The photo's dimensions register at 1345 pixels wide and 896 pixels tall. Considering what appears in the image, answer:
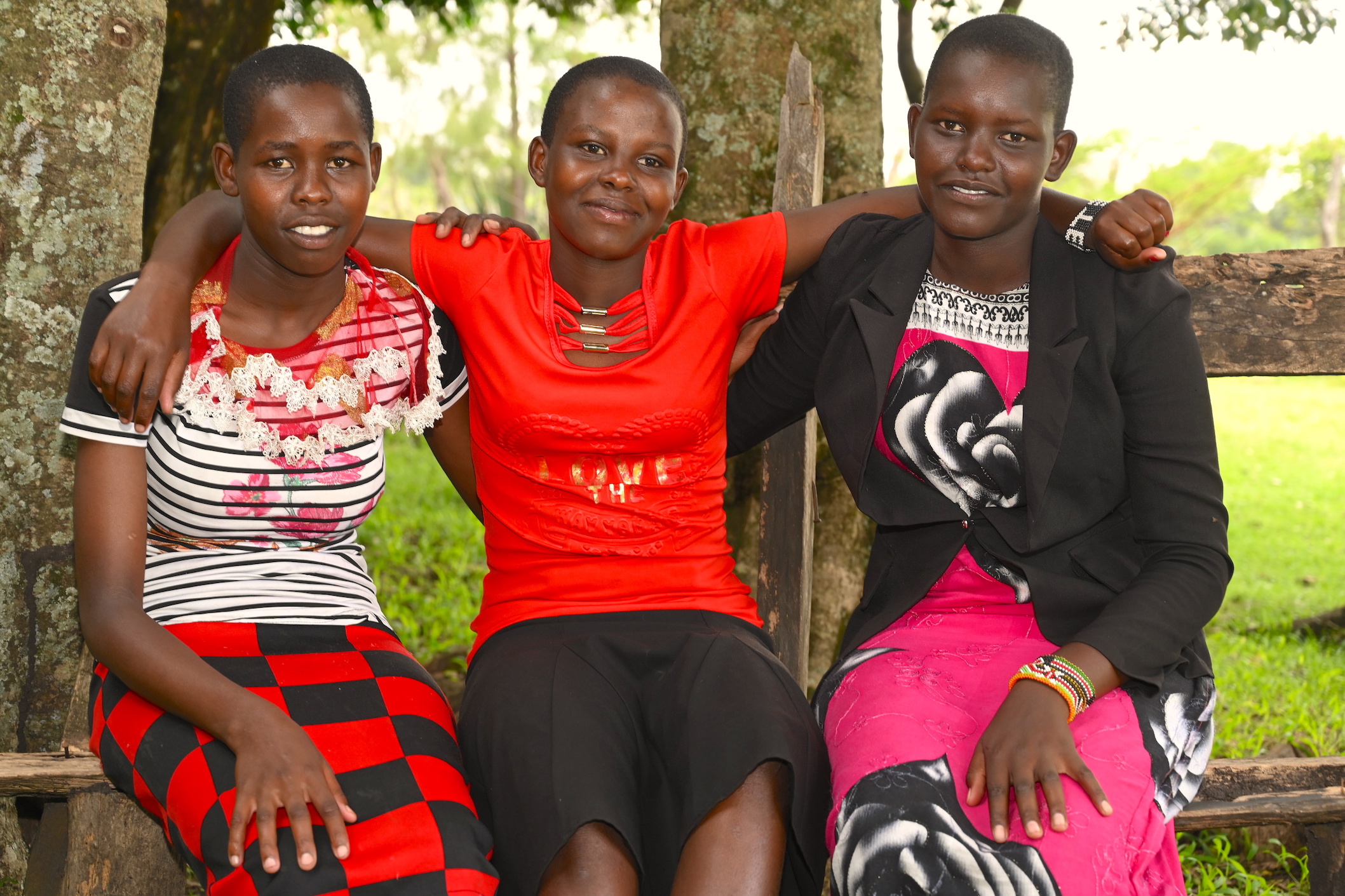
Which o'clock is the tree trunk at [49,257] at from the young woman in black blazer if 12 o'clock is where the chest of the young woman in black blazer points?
The tree trunk is roughly at 3 o'clock from the young woman in black blazer.

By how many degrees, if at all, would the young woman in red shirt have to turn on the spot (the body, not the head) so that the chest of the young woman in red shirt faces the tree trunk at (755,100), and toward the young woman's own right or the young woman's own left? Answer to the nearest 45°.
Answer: approximately 180°

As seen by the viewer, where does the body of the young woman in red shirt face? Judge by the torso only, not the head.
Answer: toward the camera

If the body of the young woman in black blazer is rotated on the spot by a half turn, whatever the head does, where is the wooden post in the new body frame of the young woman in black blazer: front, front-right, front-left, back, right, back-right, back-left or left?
front-left

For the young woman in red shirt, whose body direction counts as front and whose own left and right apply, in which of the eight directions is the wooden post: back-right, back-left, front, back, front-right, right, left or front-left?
back-left

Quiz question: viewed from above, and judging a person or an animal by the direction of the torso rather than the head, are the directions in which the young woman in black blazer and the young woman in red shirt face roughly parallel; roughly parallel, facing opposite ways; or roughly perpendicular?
roughly parallel

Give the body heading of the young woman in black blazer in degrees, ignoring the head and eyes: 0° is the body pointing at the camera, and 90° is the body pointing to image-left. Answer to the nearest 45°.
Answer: approximately 0°

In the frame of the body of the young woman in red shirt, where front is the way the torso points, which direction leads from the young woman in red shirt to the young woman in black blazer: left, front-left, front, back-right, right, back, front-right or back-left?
left

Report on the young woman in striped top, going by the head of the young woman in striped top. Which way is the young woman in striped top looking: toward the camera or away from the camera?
toward the camera

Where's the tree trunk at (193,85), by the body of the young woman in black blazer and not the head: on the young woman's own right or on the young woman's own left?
on the young woman's own right

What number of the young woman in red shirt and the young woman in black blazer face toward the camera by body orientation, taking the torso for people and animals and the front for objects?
2

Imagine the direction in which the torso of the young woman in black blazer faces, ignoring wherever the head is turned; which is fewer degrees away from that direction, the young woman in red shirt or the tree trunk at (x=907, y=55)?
the young woman in red shirt
